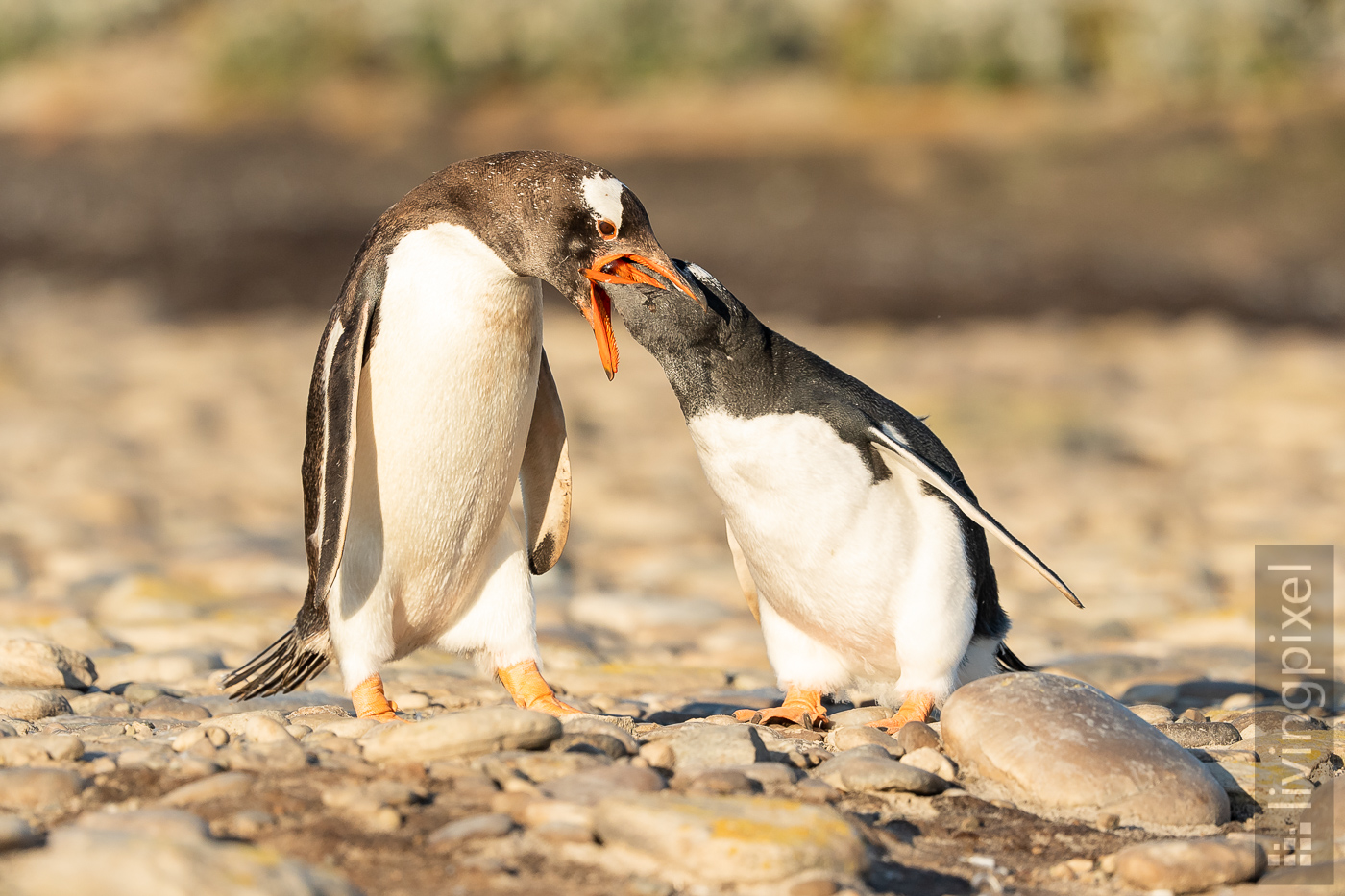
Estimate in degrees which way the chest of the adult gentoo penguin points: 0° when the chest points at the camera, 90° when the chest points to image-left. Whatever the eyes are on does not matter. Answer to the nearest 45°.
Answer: approximately 315°

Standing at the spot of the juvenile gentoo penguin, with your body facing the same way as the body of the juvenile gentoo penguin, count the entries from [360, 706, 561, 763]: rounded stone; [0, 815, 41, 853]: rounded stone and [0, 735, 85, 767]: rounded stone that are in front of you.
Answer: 3

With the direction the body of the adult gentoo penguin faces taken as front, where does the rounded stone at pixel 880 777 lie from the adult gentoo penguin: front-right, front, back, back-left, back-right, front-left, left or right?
front

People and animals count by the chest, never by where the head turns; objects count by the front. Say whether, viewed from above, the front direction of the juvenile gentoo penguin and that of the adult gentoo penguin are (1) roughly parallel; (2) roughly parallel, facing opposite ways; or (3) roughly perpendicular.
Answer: roughly perpendicular

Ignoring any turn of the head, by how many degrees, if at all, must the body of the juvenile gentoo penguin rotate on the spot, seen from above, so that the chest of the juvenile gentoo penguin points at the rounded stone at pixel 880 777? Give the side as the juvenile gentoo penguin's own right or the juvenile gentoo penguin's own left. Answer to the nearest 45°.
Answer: approximately 45° to the juvenile gentoo penguin's own left

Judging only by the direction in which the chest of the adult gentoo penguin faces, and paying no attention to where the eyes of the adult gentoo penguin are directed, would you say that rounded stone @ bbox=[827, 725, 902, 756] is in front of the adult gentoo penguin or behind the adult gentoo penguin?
in front

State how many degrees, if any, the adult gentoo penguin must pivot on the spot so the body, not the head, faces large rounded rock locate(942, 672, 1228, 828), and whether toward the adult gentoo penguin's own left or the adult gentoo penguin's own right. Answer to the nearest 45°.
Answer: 0° — it already faces it

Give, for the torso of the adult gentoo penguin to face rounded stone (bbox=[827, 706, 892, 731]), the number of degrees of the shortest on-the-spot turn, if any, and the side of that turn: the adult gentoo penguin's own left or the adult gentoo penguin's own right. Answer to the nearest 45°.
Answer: approximately 45° to the adult gentoo penguin's own left

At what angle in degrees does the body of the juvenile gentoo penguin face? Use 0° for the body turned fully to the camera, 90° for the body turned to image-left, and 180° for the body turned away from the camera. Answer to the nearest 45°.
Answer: approximately 45°

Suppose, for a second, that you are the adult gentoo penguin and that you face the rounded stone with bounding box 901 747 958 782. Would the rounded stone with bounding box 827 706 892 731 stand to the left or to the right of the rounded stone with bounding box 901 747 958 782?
left

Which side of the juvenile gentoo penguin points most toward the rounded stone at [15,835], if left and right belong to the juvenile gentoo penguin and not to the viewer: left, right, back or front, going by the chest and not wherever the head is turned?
front

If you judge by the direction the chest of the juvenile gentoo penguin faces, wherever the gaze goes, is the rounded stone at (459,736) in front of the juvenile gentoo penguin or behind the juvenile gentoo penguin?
in front

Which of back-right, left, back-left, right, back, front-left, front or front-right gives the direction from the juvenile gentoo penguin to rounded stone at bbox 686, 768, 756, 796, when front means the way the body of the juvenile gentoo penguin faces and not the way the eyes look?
front-left
